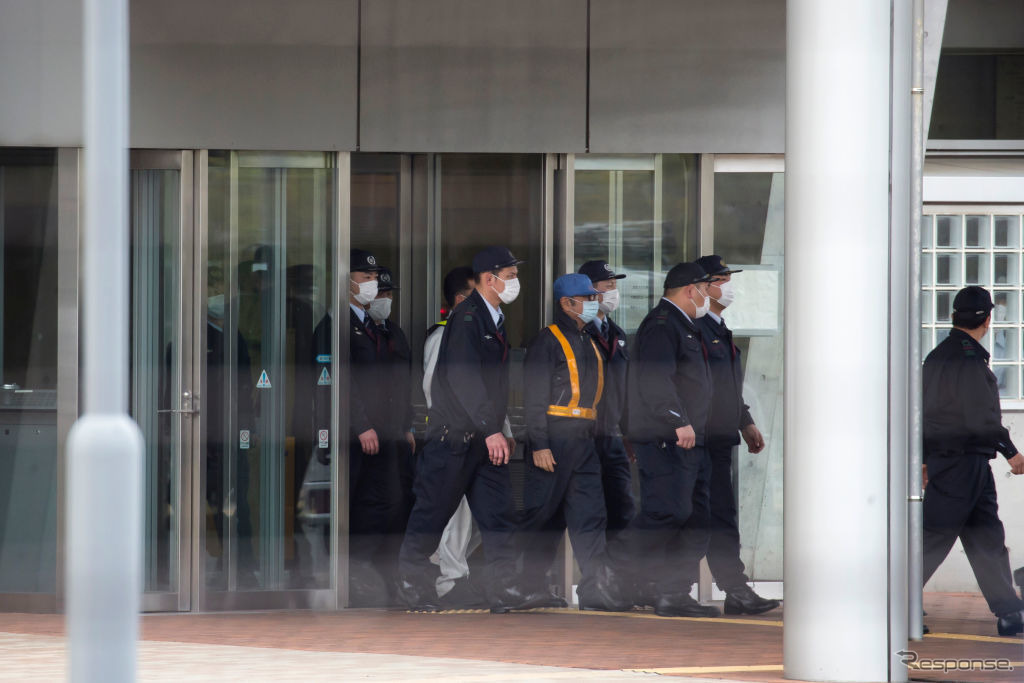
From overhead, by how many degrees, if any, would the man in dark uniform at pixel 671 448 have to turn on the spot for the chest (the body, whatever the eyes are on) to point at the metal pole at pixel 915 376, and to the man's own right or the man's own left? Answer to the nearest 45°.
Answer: approximately 45° to the man's own right

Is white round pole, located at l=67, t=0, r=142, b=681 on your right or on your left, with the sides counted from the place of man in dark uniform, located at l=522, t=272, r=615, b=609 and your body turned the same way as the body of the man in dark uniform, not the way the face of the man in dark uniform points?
on your right

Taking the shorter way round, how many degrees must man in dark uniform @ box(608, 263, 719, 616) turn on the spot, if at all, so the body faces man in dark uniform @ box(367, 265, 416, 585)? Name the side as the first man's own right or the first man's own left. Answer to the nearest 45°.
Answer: approximately 180°

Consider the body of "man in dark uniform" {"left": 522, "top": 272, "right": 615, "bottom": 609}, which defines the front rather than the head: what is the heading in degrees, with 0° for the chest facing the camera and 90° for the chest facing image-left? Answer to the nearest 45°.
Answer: approximately 315°

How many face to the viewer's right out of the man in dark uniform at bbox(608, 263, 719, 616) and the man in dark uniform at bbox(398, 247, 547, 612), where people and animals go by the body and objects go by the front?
2

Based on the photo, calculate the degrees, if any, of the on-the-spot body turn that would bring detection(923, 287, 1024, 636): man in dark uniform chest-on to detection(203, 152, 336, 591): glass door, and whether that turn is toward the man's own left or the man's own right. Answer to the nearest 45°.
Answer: approximately 135° to the man's own left

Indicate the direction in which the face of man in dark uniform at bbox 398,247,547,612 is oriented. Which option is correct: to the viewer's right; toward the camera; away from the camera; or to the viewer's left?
to the viewer's right

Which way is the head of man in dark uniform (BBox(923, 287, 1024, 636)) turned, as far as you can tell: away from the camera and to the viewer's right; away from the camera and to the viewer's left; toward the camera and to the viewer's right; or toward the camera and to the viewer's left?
away from the camera and to the viewer's right

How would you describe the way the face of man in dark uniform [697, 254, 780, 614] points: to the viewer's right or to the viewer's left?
to the viewer's right
